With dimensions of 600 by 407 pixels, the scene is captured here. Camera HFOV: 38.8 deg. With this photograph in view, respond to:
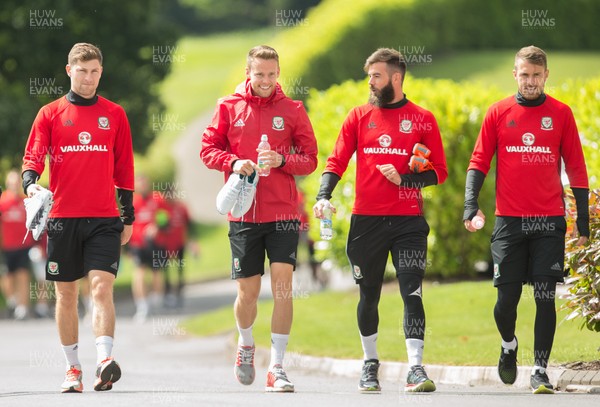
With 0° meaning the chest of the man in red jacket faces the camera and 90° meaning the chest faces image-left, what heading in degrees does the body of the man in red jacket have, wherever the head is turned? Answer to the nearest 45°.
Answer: approximately 0°

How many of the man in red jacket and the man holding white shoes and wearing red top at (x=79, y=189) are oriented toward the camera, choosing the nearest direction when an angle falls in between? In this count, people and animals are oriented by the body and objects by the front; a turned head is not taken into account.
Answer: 2

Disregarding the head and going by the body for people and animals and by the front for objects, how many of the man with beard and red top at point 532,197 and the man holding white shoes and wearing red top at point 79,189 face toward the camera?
2

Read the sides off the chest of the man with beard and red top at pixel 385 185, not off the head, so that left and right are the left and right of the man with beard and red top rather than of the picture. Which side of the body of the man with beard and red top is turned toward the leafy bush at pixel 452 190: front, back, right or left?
back

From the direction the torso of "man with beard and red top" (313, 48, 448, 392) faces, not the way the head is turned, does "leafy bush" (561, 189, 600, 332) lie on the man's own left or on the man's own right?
on the man's own left

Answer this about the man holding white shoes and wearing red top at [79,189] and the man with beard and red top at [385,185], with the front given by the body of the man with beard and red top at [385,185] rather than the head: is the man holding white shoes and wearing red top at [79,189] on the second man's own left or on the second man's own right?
on the second man's own right

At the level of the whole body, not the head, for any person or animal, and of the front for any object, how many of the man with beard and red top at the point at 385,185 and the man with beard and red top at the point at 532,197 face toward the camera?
2

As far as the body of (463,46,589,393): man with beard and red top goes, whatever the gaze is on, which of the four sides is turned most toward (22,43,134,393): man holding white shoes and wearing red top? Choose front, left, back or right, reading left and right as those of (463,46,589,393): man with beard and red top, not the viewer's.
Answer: right
